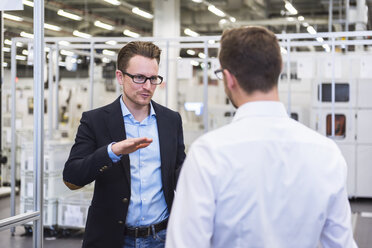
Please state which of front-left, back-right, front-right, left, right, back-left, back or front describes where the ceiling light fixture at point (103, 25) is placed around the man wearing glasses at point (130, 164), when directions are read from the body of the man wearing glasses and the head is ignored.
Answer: back-left

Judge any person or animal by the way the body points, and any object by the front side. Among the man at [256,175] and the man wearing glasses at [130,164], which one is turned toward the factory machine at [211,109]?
the man

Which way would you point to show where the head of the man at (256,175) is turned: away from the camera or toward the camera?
away from the camera

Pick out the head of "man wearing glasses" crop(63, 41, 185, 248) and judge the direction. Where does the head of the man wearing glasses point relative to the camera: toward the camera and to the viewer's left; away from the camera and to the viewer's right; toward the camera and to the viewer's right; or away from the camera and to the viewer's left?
toward the camera and to the viewer's right

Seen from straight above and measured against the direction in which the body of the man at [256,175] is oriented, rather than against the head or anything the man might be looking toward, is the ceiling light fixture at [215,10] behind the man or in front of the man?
in front

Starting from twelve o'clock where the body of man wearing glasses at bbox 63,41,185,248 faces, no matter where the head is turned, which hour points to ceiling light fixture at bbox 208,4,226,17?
The ceiling light fixture is roughly at 8 o'clock from the man wearing glasses.

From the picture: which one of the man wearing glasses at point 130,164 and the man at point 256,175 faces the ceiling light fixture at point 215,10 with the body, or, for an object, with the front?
the man

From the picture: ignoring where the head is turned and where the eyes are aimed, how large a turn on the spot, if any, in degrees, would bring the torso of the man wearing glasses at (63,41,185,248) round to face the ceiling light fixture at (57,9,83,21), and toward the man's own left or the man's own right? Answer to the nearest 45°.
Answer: approximately 135° to the man's own left

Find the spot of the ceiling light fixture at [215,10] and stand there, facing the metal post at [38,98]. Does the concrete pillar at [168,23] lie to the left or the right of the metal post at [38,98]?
right

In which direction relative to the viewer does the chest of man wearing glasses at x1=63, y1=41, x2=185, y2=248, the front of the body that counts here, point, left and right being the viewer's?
facing the viewer and to the right of the viewer

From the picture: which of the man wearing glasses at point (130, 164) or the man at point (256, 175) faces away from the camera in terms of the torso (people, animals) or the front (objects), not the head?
the man

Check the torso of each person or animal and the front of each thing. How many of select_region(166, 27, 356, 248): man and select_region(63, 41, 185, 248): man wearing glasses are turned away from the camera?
1

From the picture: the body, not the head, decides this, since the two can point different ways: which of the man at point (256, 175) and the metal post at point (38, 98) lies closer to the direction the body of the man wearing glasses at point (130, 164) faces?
the man

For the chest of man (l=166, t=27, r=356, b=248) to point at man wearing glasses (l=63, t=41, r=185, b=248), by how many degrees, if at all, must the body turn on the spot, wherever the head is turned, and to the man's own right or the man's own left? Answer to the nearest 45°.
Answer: approximately 45° to the man's own left

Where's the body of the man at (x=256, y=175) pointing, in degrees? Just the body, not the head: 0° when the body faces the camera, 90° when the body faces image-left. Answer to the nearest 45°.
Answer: approximately 180°

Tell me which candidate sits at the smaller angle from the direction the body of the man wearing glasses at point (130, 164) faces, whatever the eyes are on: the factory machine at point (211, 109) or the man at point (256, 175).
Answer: the man
